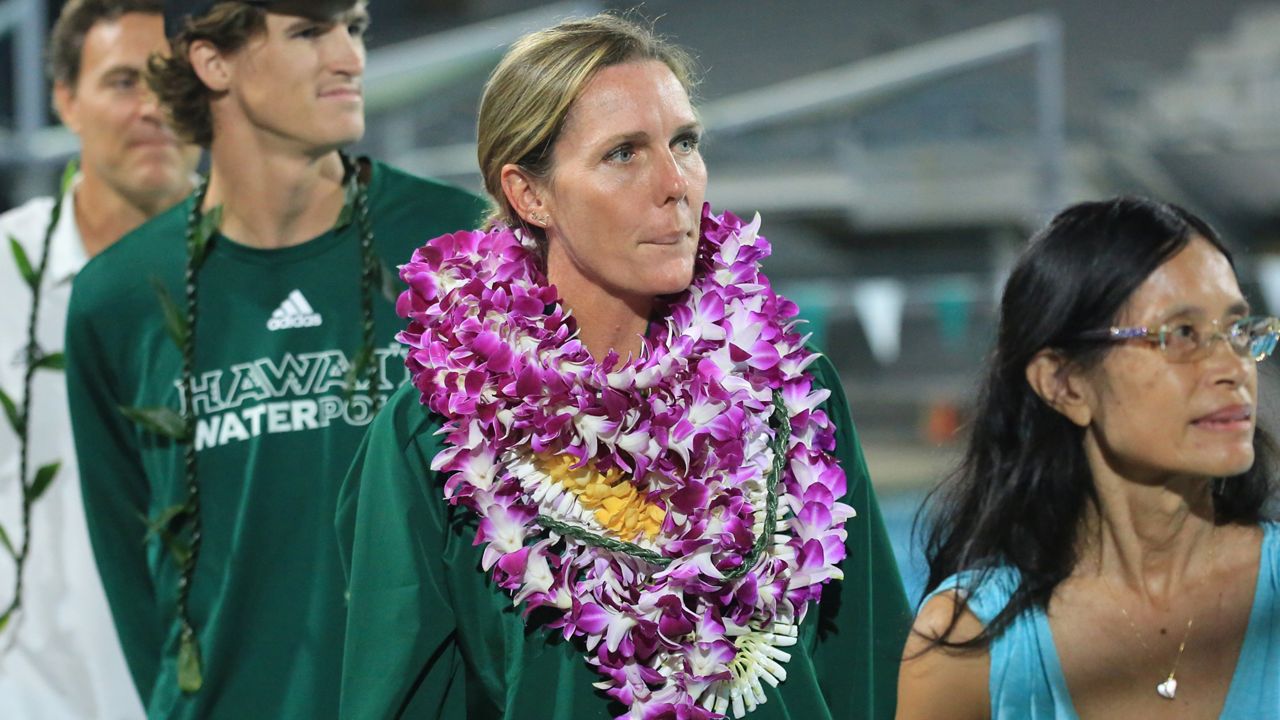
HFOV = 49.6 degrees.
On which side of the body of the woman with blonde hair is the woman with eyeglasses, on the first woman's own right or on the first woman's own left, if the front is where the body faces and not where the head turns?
on the first woman's own left

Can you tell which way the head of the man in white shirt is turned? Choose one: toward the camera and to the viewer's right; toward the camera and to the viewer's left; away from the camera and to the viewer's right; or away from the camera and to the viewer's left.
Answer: toward the camera and to the viewer's right

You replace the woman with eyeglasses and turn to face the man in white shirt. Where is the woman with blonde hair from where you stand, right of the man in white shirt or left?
left

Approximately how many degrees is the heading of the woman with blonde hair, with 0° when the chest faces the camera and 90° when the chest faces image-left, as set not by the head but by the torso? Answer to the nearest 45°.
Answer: approximately 315°

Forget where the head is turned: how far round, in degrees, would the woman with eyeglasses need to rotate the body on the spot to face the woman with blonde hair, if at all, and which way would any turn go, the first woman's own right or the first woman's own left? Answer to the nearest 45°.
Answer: approximately 90° to the first woman's own right

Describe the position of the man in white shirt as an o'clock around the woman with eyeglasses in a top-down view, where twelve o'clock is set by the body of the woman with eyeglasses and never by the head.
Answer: The man in white shirt is roughly at 5 o'clock from the woman with eyeglasses.

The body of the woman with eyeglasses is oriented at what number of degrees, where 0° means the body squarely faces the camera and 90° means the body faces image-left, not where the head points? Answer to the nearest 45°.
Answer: approximately 315°

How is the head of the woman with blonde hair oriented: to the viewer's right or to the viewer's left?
to the viewer's right
